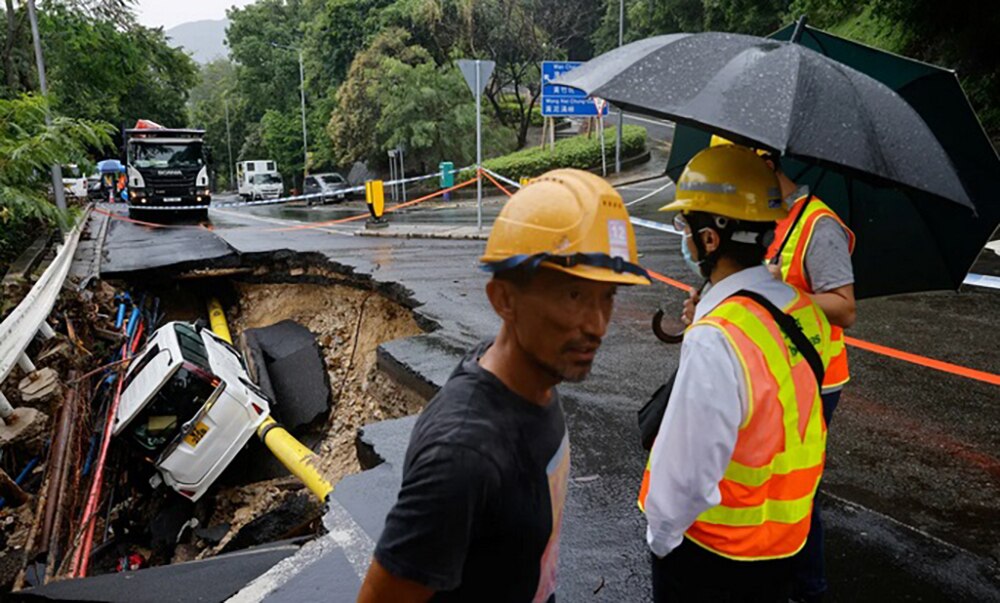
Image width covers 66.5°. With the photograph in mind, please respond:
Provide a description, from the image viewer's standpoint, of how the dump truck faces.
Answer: facing the viewer

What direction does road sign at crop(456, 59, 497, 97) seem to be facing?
away from the camera

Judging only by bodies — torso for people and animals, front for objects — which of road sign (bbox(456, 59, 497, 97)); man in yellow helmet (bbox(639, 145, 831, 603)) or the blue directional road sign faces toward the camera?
the blue directional road sign

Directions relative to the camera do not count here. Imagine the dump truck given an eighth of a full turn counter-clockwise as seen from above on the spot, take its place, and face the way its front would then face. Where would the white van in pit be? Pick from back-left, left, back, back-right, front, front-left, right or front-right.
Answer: front-right

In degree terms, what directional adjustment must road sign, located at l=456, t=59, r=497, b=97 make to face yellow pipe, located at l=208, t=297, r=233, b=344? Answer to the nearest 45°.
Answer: approximately 135° to its left

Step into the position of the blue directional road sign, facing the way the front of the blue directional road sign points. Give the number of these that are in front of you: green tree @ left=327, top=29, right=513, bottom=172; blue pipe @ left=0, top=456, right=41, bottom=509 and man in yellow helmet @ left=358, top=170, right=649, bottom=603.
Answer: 2

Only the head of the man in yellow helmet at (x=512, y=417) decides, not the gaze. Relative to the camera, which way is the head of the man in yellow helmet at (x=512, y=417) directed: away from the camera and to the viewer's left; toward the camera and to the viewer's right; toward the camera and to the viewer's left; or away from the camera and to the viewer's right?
toward the camera and to the viewer's right

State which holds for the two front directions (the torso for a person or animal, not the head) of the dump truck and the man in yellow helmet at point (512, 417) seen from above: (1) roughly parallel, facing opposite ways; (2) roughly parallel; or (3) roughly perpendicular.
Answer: roughly parallel

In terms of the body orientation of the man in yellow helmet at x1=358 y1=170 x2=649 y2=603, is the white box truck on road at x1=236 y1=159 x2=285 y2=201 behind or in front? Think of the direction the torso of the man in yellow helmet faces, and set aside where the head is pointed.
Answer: behind

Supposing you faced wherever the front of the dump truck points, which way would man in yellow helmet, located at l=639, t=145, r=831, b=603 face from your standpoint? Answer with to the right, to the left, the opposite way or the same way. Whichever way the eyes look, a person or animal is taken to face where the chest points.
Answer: the opposite way

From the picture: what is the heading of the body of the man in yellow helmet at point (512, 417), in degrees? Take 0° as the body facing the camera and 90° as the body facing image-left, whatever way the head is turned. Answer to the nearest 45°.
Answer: approximately 315°

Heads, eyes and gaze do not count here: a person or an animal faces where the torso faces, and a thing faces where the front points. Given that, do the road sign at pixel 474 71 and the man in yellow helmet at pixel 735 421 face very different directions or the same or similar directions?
same or similar directions

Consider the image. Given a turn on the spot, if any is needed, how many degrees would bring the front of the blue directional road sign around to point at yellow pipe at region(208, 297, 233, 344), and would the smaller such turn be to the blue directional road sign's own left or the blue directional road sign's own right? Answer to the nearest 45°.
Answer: approximately 45° to the blue directional road sign's own right

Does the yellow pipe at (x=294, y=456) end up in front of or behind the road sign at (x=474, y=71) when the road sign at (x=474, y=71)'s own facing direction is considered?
behind

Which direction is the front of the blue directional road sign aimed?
toward the camera

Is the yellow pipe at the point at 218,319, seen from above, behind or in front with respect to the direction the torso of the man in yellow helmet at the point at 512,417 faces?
behind

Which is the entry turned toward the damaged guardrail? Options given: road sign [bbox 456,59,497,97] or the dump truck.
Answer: the dump truck
